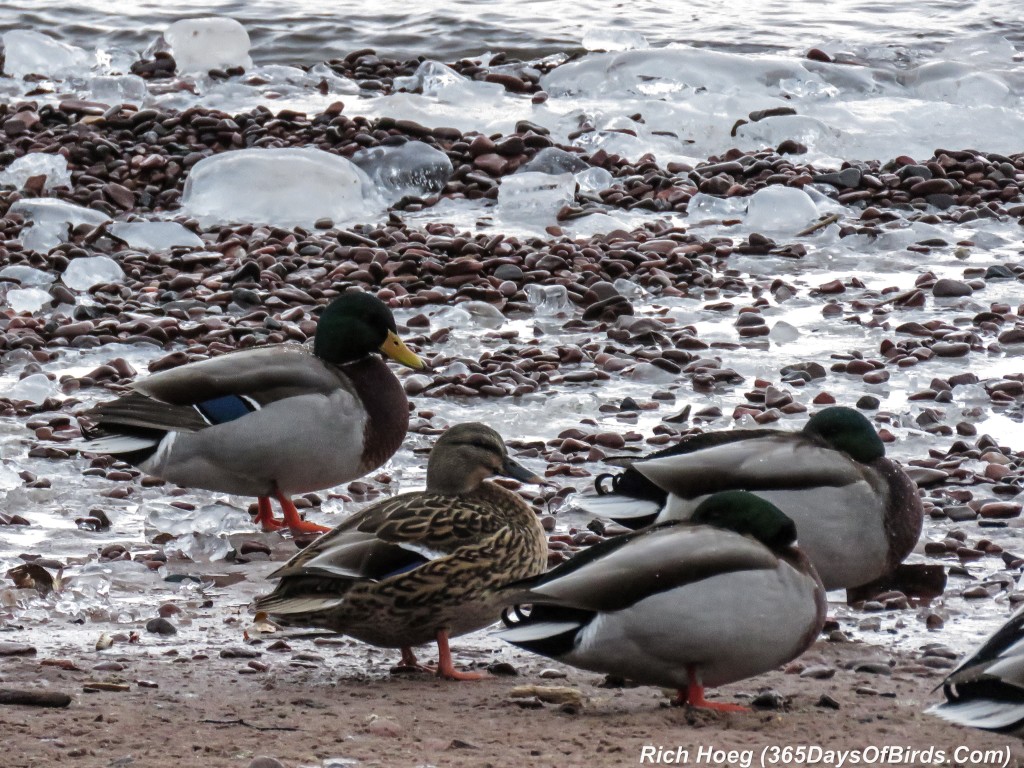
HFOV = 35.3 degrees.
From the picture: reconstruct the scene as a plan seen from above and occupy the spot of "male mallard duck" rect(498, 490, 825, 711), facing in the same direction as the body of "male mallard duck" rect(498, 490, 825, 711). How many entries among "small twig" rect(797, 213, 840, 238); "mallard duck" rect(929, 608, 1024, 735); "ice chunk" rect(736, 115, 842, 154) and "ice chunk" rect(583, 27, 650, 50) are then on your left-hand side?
3

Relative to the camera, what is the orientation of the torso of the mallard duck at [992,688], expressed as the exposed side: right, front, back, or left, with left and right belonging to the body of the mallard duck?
right

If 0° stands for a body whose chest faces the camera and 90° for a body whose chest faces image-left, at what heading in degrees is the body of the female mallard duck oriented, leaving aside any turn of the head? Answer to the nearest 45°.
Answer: approximately 270°

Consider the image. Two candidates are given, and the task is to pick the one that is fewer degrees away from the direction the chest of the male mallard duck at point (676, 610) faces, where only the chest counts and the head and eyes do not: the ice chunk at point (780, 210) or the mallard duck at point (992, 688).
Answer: the mallard duck

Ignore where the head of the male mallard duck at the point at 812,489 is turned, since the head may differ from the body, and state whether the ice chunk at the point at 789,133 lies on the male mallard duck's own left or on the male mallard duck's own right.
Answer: on the male mallard duck's own left

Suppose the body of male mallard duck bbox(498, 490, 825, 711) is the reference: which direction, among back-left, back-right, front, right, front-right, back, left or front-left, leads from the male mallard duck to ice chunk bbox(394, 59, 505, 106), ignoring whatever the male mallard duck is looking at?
left

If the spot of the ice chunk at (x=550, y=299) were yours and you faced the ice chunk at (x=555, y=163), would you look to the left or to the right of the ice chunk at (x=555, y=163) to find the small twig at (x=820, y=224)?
right

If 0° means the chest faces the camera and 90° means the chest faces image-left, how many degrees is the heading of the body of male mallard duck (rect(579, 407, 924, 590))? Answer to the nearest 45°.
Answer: approximately 270°

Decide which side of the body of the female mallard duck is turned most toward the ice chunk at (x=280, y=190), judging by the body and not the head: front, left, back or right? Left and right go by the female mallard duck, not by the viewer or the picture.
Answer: left

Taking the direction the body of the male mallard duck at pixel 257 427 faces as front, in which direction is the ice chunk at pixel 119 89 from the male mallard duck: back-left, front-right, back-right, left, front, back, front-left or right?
left

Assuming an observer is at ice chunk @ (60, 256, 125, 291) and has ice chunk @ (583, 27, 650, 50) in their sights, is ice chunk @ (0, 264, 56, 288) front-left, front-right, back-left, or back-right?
back-left

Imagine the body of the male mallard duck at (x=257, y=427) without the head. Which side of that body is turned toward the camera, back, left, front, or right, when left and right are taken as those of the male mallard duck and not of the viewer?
right

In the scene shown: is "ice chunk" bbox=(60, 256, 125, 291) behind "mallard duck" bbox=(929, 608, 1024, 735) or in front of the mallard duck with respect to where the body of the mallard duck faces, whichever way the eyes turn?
behind

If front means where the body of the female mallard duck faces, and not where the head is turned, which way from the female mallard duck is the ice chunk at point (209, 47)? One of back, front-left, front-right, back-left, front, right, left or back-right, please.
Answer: left

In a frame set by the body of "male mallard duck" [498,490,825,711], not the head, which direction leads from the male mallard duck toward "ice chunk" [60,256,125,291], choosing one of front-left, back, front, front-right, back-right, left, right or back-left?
back-left

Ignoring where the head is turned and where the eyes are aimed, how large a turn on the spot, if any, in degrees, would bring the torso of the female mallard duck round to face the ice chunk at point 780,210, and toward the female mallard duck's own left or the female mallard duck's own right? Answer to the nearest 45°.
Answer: approximately 90° to the female mallard duck's own left
